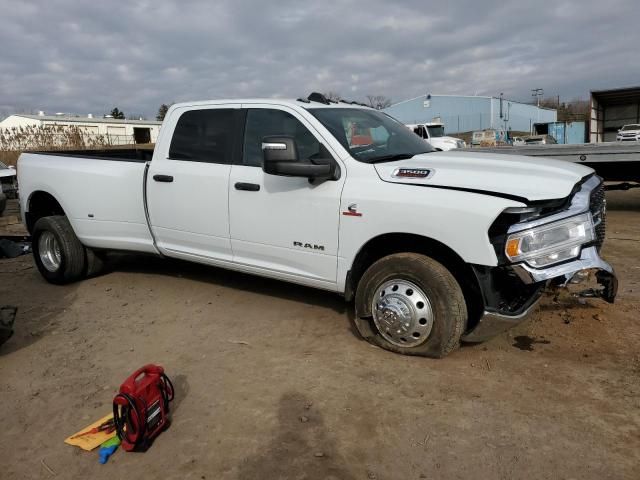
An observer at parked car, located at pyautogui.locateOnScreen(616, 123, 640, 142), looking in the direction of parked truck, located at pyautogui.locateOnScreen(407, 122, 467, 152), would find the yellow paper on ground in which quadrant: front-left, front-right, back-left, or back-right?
front-left

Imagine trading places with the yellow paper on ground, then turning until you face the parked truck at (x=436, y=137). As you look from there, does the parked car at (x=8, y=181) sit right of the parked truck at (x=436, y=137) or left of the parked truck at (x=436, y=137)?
left

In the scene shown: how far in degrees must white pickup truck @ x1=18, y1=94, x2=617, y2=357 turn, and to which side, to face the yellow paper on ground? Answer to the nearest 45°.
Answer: approximately 90° to its right

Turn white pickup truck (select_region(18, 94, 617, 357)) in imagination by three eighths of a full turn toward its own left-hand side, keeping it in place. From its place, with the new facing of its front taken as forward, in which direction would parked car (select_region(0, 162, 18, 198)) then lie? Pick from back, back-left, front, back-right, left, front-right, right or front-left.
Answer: front-left

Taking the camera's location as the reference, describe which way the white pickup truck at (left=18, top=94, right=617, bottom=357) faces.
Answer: facing the viewer and to the right of the viewer

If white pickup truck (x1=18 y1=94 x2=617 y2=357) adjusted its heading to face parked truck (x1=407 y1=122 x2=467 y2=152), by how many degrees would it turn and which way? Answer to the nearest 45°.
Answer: approximately 135° to its left

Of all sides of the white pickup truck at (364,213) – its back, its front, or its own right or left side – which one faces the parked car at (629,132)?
left

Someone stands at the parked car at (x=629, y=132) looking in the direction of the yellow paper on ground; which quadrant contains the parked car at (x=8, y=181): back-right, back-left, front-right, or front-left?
front-right
